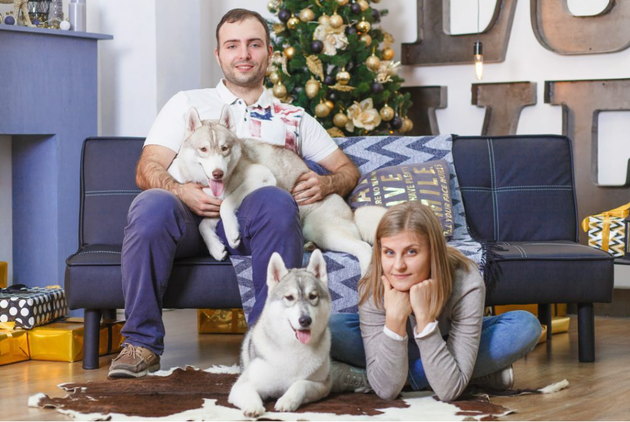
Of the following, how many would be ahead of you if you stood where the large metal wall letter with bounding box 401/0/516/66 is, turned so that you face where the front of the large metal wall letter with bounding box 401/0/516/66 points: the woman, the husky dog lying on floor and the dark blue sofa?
3

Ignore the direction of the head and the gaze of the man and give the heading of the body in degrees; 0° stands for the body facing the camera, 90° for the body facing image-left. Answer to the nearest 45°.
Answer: approximately 0°

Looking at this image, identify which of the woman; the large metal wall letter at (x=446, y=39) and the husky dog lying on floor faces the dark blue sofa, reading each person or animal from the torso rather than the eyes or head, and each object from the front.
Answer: the large metal wall letter

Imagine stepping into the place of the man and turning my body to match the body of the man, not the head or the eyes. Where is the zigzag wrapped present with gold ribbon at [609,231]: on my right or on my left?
on my left

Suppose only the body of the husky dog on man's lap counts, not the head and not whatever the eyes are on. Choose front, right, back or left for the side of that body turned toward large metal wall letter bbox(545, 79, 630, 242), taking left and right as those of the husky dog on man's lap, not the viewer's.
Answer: back

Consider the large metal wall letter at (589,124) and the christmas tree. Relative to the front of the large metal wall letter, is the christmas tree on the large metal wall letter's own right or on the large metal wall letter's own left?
on the large metal wall letter's own right
